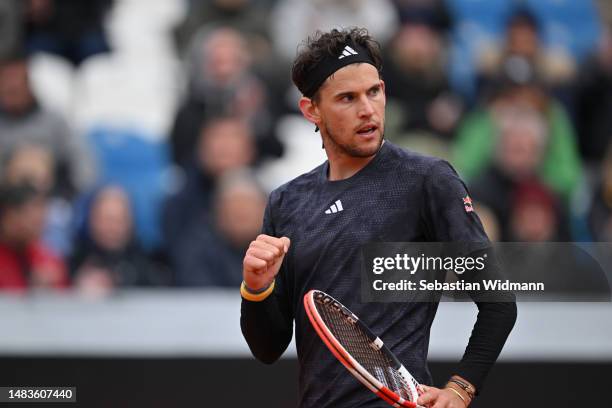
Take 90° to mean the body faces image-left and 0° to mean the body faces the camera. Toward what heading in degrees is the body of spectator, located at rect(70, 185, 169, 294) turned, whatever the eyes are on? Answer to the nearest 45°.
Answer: approximately 0°

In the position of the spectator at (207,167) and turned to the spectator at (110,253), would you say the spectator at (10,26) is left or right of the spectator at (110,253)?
right

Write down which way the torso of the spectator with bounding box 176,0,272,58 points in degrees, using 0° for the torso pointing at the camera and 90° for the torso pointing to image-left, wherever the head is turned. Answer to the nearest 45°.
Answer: approximately 0°

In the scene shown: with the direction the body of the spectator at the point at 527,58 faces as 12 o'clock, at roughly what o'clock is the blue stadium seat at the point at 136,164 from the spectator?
The blue stadium seat is roughly at 2 o'clock from the spectator.

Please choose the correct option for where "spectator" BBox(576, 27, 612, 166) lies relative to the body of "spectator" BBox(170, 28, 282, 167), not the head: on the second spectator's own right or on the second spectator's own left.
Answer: on the second spectator's own left
